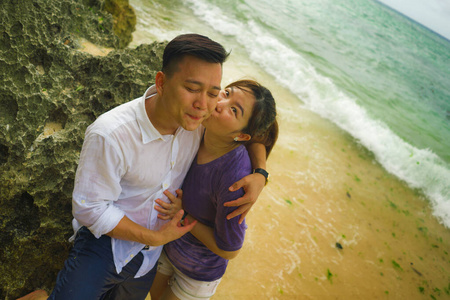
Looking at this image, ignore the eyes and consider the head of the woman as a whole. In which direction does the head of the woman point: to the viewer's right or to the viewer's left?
to the viewer's left

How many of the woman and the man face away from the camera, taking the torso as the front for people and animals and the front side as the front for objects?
0

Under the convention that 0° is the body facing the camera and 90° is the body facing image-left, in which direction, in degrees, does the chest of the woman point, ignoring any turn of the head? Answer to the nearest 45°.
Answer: approximately 45°

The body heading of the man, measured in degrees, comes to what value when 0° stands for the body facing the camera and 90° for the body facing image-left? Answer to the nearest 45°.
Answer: approximately 315°
